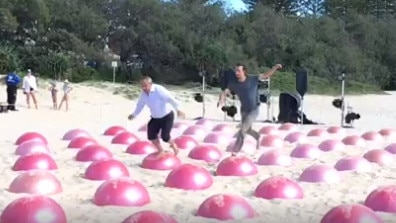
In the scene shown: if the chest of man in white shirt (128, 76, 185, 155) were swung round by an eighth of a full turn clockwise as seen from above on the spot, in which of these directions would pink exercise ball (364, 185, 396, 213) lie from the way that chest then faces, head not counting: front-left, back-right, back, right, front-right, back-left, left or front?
back-left

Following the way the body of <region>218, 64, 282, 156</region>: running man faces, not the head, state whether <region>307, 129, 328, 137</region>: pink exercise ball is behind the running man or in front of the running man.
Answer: behind

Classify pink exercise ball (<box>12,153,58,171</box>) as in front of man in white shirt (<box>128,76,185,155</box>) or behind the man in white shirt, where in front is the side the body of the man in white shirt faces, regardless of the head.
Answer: in front

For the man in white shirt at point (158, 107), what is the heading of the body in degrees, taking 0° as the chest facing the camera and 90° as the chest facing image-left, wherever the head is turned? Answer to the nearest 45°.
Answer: approximately 45°

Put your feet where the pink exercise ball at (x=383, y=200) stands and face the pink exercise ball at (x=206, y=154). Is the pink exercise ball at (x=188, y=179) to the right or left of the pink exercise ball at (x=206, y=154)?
left

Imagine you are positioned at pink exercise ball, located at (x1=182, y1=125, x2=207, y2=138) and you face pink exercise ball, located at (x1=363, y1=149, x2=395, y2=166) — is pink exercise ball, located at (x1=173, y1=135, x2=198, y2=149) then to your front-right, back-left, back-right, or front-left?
front-right

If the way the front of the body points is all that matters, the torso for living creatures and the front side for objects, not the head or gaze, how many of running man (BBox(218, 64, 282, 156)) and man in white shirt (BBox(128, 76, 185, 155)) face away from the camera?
0

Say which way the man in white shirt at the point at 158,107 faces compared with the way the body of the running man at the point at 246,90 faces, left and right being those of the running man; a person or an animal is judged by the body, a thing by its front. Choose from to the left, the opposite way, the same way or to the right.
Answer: the same way

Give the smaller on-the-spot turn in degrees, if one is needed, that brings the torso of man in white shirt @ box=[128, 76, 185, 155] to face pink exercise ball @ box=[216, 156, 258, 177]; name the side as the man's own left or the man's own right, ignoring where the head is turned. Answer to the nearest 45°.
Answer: approximately 90° to the man's own left

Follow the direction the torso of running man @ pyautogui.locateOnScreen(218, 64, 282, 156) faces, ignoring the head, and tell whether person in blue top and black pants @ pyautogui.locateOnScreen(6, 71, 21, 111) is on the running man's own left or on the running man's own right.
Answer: on the running man's own right

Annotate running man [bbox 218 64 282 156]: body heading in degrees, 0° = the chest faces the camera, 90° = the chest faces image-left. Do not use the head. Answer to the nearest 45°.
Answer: approximately 45°

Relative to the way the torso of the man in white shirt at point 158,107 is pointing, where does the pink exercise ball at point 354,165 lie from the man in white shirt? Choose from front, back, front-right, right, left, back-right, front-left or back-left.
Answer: back-left

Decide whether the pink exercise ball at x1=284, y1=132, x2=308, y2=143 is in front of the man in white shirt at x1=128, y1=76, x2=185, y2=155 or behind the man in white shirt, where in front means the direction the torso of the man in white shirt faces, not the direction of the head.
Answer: behind

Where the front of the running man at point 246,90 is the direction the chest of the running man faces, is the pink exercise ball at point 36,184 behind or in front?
in front
